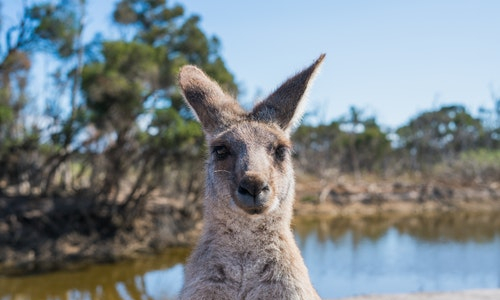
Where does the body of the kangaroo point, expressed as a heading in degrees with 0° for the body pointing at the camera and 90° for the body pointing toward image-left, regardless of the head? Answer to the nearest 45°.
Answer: approximately 0°
